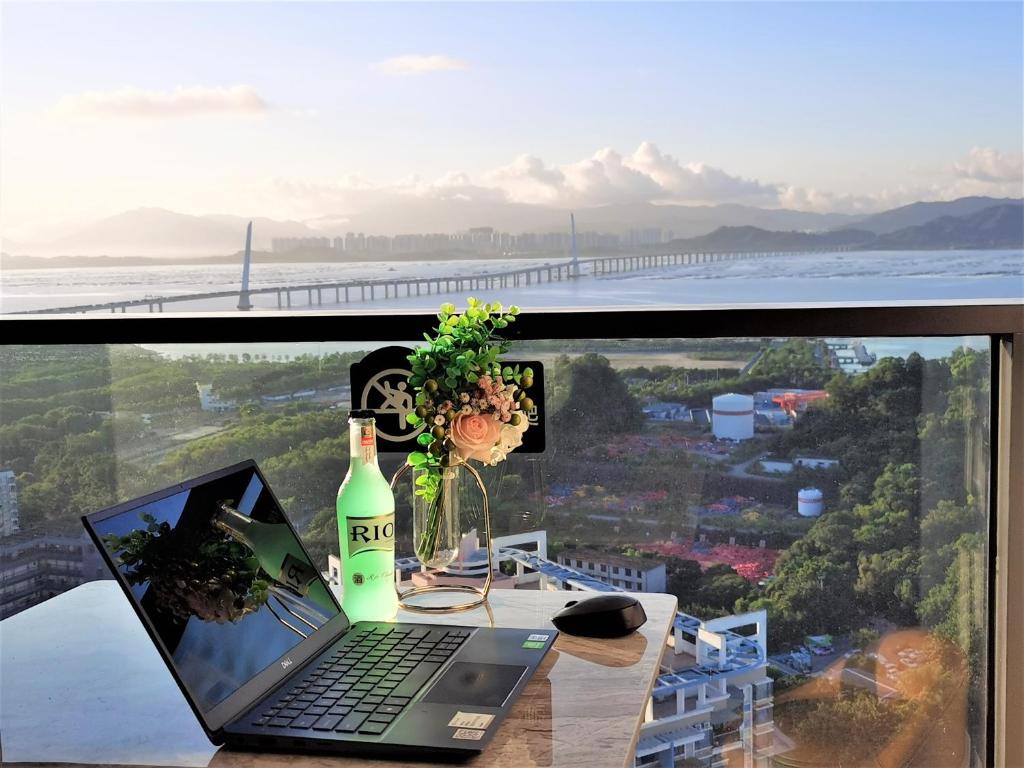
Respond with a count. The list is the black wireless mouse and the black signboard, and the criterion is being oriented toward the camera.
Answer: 1

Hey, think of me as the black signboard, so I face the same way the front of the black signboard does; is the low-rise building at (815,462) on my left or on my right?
on my left

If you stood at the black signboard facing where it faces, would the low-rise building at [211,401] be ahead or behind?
behind

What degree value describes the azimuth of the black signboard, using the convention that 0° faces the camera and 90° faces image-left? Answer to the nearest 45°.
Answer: approximately 0°

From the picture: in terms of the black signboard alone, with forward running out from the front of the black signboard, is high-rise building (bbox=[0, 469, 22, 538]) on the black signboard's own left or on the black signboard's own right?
on the black signboard's own right
